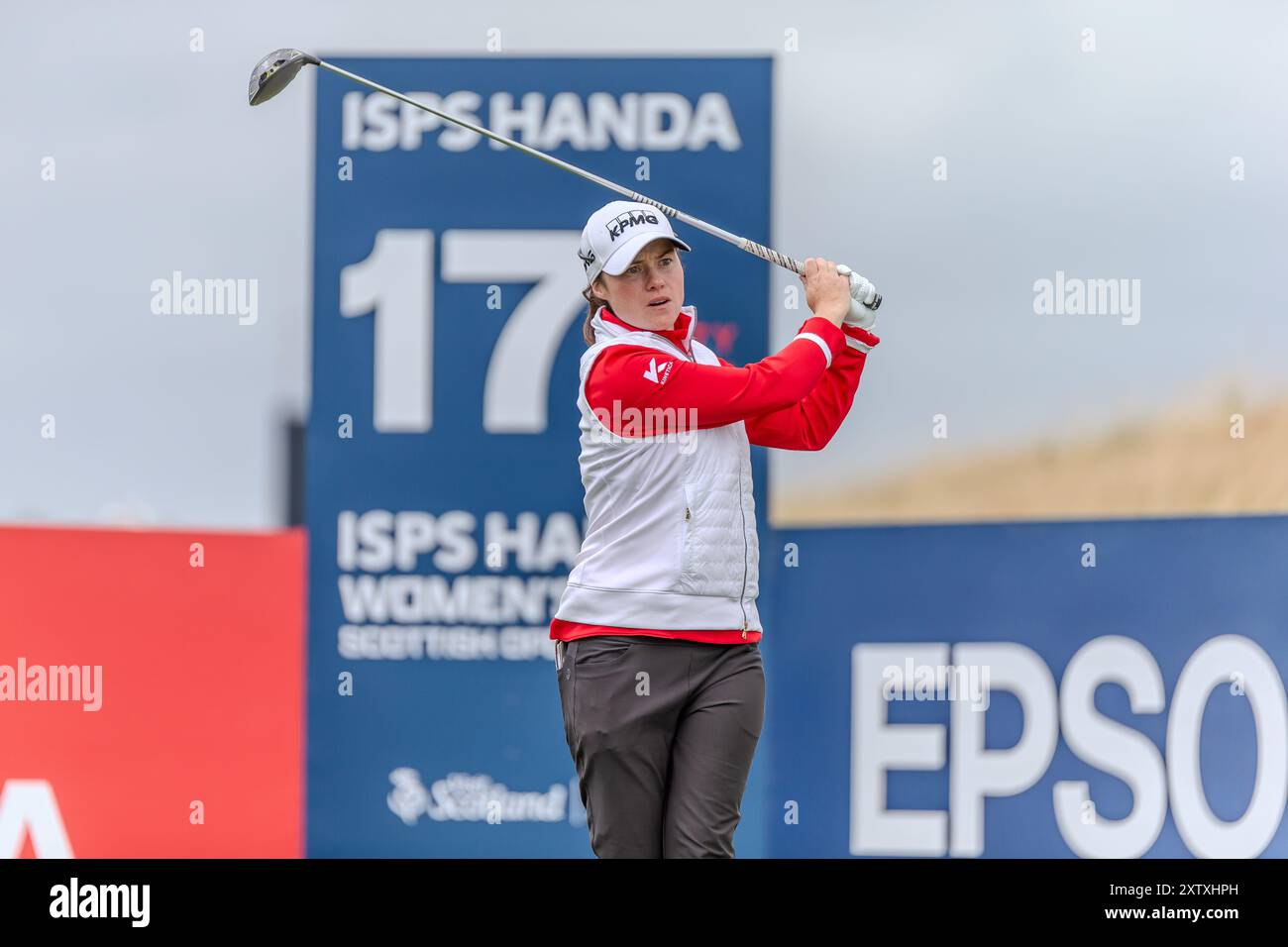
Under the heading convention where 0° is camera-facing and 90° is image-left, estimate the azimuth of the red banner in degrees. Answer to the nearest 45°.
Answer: approximately 0°

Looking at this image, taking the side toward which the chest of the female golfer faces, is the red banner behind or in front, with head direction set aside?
behind

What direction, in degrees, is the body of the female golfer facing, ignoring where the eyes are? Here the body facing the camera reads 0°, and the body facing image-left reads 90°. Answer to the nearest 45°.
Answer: approximately 315°
